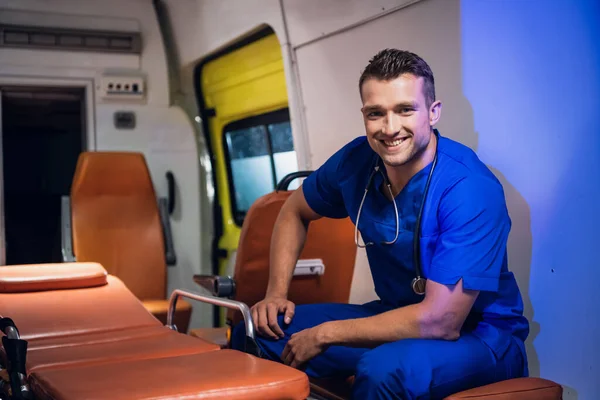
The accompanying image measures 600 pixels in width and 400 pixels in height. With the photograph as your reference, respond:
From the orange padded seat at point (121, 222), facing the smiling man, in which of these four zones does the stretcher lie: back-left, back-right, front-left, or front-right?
front-right

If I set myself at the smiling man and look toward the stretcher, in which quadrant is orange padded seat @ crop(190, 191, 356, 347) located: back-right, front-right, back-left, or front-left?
front-right

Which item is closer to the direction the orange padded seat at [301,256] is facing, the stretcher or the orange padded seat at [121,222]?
the stretcher

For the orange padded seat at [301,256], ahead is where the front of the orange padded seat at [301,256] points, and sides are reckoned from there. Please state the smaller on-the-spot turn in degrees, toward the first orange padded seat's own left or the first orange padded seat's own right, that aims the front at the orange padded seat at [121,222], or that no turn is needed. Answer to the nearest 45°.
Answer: approximately 90° to the first orange padded seat's own right

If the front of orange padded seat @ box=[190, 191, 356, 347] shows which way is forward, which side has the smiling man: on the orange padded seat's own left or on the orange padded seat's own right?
on the orange padded seat's own left

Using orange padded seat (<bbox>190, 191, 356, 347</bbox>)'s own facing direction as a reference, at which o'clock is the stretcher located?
The stretcher is roughly at 12 o'clock from the orange padded seat.

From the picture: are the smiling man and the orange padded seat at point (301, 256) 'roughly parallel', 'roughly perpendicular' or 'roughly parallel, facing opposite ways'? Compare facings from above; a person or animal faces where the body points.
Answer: roughly parallel

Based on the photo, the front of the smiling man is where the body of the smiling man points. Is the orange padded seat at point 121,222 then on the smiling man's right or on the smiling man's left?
on the smiling man's right

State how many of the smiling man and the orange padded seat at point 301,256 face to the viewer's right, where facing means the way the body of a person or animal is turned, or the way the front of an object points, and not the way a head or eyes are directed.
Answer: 0

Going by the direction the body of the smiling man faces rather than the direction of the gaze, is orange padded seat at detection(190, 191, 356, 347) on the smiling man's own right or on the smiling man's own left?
on the smiling man's own right

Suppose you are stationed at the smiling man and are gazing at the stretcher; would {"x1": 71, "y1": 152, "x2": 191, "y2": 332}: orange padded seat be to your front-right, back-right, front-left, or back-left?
front-right

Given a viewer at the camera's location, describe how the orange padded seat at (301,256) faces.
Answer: facing the viewer and to the left of the viewer

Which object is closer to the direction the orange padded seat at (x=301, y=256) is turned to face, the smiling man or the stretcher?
the stretcher

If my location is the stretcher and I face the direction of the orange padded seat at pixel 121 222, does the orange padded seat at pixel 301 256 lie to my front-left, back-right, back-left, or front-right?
front-right

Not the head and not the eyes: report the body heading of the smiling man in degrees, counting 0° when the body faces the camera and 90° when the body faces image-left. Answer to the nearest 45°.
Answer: approximately 45°
